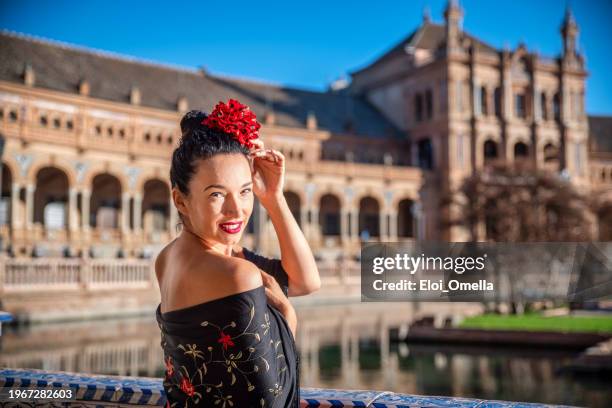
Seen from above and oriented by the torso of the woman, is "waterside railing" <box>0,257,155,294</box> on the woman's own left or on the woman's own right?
on the woman's own left

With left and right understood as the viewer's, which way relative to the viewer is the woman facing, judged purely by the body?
facing away from the viewer and to the right of the viewer
